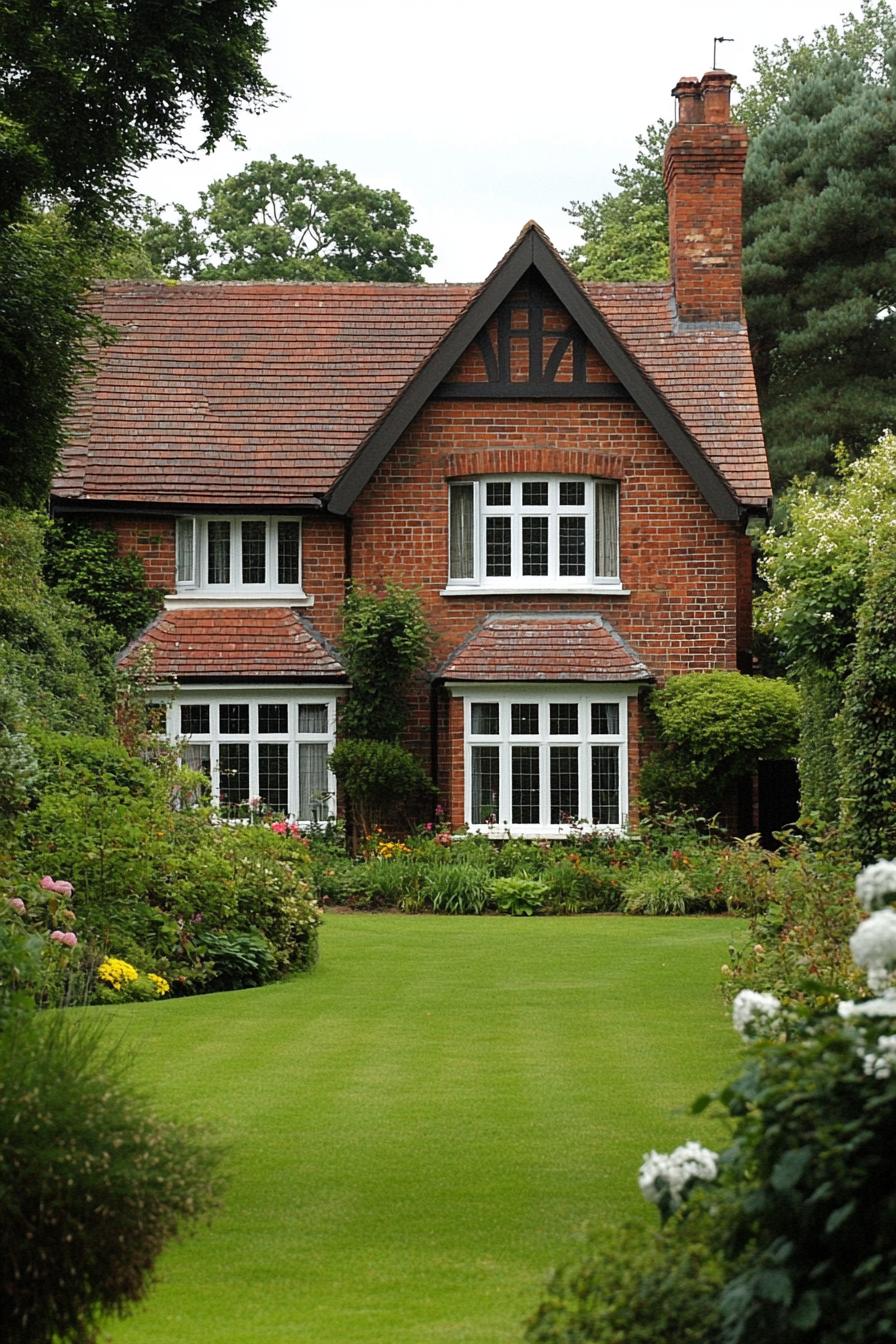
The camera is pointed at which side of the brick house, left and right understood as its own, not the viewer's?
front

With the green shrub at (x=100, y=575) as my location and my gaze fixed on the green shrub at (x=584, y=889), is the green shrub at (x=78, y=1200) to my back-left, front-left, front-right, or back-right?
front-right

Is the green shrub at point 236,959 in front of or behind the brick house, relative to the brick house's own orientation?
in front

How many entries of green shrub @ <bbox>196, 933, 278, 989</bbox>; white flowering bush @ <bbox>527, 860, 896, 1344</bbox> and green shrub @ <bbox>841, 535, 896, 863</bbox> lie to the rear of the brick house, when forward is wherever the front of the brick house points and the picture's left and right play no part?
0

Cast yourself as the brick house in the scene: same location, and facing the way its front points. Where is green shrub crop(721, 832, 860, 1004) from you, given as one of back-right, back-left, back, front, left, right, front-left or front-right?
front

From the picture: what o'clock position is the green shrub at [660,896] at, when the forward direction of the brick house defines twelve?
The green shrub is roughly at 11 o'clock from the brick house.

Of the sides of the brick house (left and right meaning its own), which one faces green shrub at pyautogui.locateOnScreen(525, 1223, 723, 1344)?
front

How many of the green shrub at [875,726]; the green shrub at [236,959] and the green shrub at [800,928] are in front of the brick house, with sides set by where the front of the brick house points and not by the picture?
3

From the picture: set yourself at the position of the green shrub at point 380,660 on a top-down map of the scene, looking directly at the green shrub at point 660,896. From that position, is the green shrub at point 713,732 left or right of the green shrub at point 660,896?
left

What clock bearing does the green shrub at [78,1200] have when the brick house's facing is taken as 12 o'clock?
The green shrub is roughly at 12 o'clock from the brick house.

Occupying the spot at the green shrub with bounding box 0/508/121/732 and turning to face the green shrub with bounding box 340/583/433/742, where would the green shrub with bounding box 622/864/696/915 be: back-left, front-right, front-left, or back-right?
front-right
